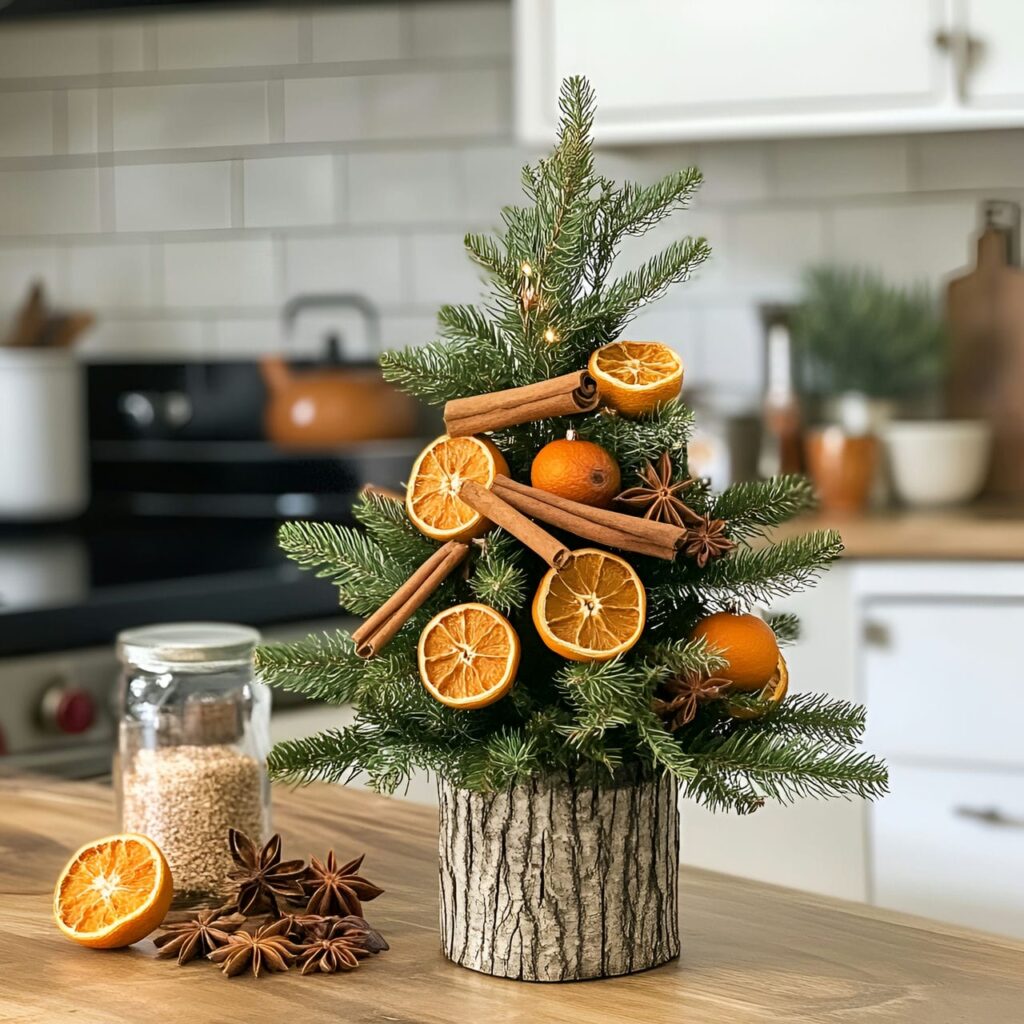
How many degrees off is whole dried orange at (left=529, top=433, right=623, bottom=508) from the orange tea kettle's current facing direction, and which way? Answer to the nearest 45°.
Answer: approximately 90° to its left

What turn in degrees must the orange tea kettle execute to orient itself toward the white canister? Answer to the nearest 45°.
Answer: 0° — it already faces it

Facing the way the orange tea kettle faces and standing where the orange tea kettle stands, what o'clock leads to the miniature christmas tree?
The miniature christmas tree is roughly at 9 o'clock from the orange tea kettle.

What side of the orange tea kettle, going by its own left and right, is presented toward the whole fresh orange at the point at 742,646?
left

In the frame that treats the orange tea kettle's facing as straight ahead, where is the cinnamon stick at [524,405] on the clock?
The cinnamon stick is roughly at 9 o'clock from the orange tea kettle.

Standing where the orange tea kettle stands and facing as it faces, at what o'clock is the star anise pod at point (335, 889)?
The star anise pod is roughly at 9 o'clock from the orange tea kettle.

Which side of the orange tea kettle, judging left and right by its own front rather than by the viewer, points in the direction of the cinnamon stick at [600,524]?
left

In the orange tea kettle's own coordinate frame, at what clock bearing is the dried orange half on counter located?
The dried orange half on counter is roughly at 9 o'clock from the orange tea kettle.

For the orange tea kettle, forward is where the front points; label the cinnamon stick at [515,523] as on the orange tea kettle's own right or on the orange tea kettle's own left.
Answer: on the orange tea kettle's own left

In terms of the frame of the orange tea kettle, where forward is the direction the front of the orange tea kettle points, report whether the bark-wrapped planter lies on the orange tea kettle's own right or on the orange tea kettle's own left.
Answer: on the orange tea kettle's own left

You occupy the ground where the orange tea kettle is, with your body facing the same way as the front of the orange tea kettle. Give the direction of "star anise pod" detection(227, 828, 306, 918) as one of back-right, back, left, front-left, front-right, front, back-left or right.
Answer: left

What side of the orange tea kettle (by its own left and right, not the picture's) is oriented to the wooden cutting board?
back

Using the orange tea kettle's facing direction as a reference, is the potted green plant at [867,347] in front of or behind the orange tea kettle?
behind

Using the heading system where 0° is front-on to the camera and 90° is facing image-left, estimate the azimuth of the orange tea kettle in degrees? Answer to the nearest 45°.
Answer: approximately 90°

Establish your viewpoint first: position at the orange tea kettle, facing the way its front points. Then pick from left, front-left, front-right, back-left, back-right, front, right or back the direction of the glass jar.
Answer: left
